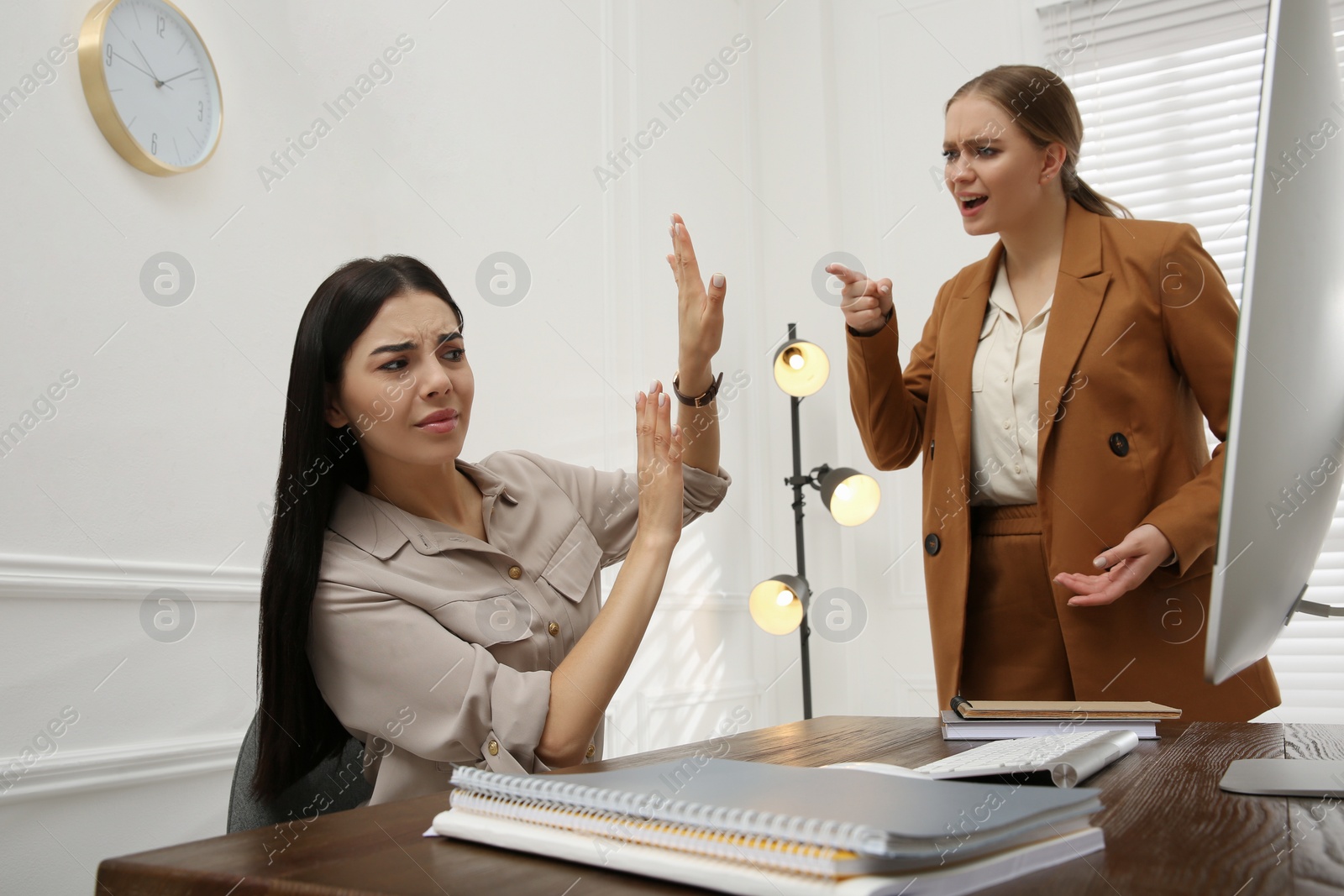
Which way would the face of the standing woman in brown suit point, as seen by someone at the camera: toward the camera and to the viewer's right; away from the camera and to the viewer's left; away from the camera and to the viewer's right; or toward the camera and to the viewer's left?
toward the camera and to the viewer's left

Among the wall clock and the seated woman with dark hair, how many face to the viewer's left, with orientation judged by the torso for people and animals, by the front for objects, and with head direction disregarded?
0

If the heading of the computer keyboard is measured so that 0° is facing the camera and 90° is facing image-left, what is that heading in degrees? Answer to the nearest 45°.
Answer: approximately 90°

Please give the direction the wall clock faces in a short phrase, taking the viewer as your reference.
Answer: facing the viewer and to the right of the viewer

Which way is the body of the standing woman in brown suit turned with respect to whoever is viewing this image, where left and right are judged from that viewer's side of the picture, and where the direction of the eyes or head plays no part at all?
facing the viewer and to the left of the viewer

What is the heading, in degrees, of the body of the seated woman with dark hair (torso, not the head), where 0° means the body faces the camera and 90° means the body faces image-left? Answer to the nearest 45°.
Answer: approximately 315°

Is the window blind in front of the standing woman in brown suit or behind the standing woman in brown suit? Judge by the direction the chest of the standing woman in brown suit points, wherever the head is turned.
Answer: behind

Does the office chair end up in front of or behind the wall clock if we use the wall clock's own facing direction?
in front

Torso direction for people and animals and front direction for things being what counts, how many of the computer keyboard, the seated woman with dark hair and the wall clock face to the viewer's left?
1

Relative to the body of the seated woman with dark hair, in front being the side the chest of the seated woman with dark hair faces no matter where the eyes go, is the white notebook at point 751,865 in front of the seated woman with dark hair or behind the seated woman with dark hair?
in front

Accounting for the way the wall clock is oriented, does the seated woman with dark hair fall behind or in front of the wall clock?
in front
